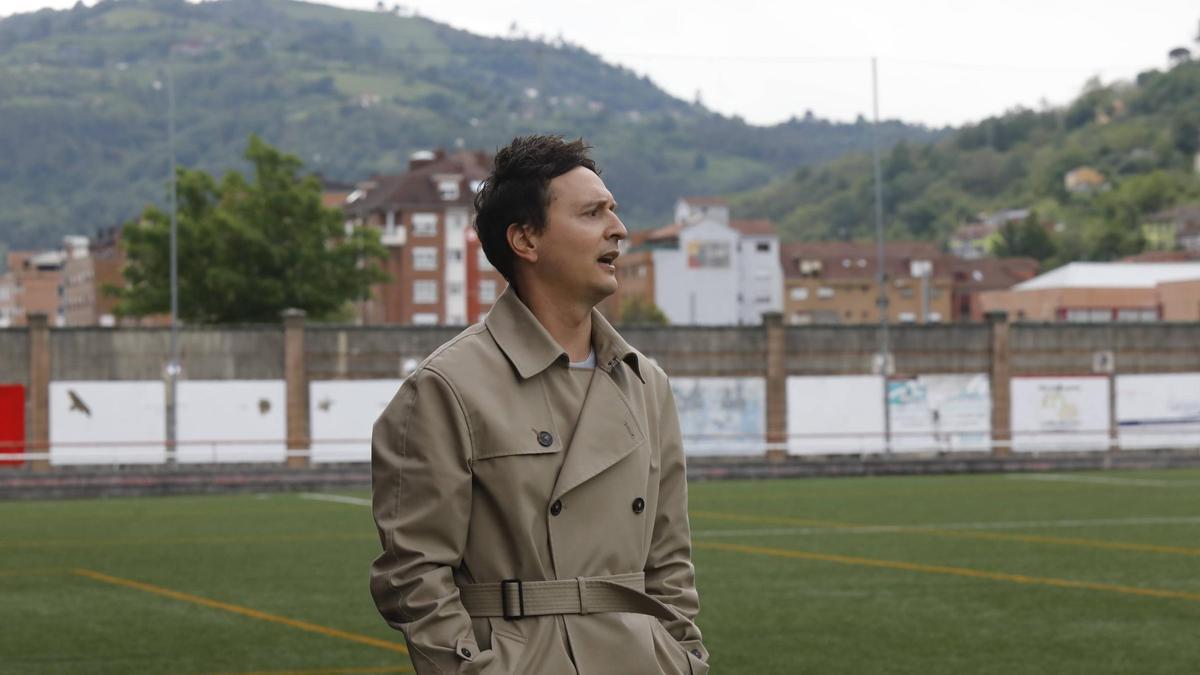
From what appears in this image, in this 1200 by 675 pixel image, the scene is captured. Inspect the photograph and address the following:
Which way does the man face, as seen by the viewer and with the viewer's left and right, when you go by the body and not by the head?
facing the viewer and to the right of the viewer

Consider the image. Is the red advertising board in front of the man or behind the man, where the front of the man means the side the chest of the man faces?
behind
